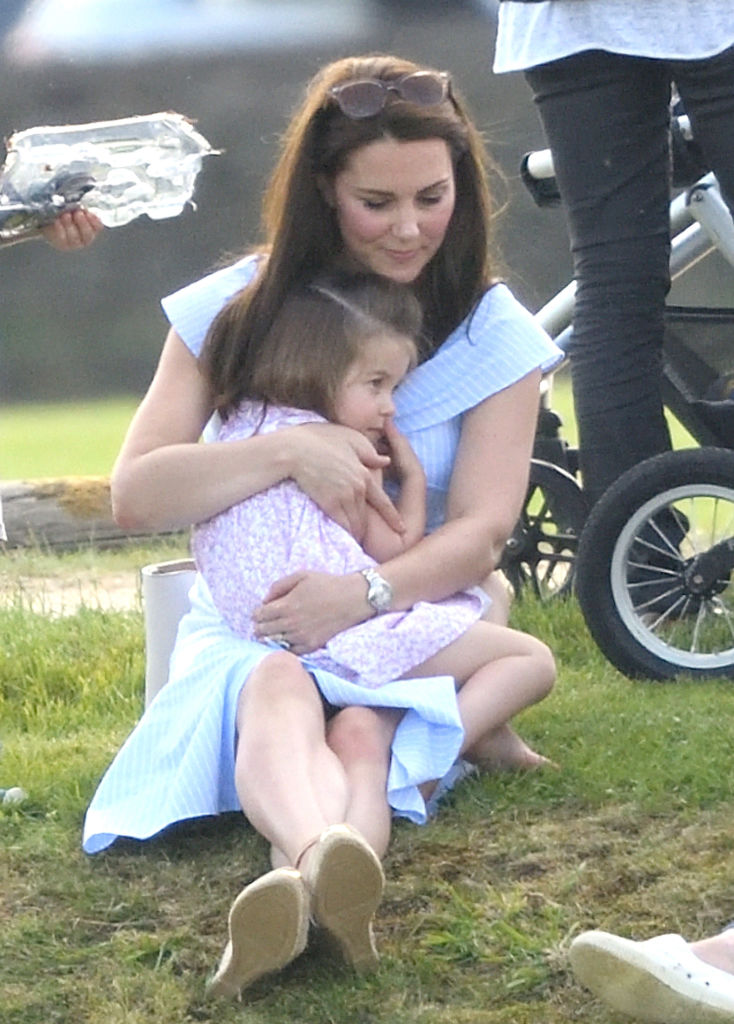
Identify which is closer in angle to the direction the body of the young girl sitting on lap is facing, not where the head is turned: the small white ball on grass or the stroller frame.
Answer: the stroller frame

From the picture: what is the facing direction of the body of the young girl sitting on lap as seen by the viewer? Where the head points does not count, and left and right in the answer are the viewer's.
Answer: facing to the right of the viewer

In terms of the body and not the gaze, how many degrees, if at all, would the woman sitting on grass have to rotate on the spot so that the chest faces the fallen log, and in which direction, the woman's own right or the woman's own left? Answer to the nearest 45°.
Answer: approximately 180°

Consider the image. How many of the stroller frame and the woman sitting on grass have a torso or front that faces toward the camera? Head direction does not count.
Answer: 1

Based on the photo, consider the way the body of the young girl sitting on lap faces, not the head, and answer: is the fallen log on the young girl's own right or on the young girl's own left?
on the young girl's own left

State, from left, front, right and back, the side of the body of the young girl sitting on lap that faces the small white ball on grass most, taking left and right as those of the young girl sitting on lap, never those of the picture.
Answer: back
